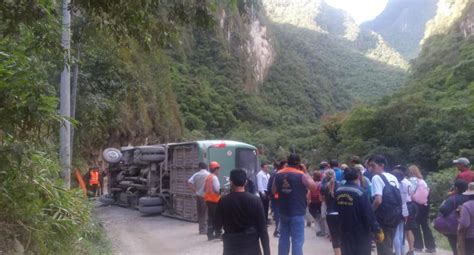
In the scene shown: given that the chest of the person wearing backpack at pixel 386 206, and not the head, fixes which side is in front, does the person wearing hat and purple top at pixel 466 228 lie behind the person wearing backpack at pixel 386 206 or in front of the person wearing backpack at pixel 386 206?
behind

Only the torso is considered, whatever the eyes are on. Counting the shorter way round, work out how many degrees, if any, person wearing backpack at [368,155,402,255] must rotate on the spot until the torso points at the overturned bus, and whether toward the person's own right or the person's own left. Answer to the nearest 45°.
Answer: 0° — they already face it

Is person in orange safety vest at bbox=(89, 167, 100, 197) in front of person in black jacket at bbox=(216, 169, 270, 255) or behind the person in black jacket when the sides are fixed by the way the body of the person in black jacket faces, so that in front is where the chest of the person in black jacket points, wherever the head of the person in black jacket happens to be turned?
in front

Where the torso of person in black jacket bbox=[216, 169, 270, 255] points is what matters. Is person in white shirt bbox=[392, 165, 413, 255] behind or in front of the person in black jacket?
in front

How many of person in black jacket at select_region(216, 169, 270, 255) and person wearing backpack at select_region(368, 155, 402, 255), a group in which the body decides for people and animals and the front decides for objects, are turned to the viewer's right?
0

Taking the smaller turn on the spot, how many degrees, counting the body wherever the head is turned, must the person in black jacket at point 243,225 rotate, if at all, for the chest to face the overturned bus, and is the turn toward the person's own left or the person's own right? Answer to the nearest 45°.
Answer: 0° — they already face it

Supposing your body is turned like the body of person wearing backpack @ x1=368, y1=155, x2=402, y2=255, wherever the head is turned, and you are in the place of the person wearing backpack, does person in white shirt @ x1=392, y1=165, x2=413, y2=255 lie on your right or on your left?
on your right

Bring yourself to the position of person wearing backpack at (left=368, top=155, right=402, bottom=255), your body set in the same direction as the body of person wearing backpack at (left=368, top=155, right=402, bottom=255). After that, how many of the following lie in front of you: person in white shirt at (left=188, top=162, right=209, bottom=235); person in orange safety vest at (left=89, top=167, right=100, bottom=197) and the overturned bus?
3

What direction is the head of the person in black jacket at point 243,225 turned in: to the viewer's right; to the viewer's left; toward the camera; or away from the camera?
away from the camera

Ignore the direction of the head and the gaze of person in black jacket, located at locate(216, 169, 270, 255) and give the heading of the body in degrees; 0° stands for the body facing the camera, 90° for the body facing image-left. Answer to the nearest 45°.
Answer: approximately 180°
